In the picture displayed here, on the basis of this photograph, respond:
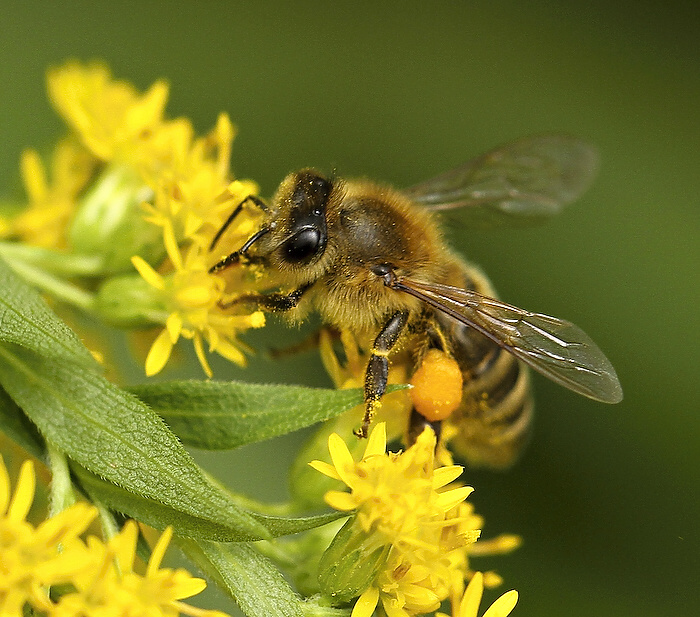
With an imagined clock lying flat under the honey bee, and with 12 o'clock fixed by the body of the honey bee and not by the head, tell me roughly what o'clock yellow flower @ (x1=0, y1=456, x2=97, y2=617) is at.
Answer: The yellow flower is roughly at 10 o'clock from the honey bee.

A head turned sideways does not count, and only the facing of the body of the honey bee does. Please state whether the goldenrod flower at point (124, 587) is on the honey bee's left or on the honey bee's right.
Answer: on the honey bee's left

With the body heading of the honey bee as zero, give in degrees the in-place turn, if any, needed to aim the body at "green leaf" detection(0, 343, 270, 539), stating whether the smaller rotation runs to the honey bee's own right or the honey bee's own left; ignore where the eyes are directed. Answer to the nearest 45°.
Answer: approximately 45° to the honey bee's own left

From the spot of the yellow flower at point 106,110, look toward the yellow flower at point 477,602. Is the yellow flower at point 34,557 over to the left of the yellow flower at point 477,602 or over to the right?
right

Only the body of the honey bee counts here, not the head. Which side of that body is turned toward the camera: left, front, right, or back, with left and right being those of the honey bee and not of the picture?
left
